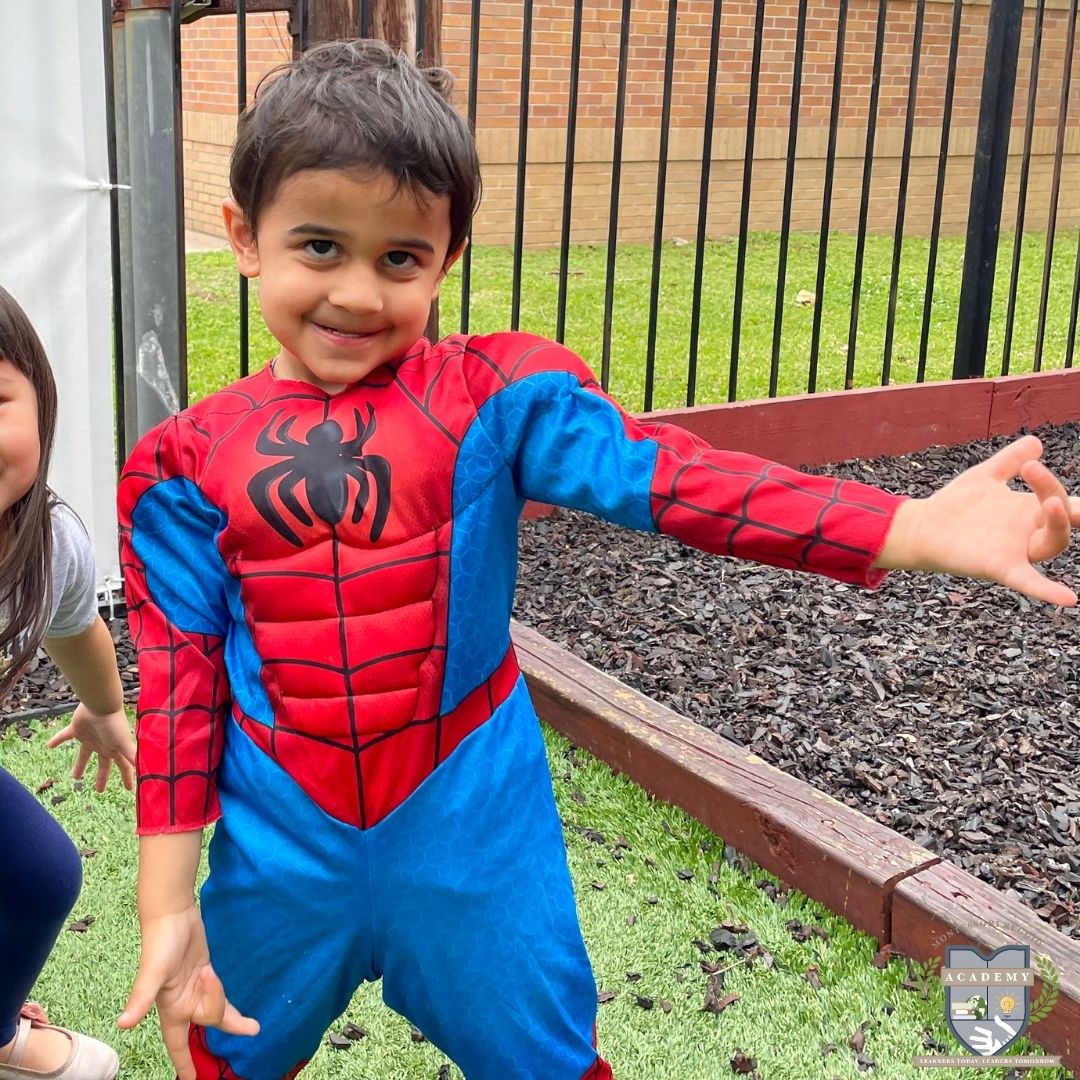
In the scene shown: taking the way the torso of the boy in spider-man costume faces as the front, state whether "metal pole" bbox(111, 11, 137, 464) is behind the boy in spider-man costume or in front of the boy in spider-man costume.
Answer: behind

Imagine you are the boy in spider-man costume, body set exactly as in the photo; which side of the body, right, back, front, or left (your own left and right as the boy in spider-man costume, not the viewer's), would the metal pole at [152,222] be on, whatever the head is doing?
back

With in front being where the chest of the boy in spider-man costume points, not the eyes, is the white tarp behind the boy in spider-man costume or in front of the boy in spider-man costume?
behind

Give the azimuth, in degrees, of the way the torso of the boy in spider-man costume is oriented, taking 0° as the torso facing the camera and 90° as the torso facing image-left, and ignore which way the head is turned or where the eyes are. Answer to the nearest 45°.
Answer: approximately 0°

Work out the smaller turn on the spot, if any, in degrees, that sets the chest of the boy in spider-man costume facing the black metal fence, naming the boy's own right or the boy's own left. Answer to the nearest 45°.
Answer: approximately 180°
